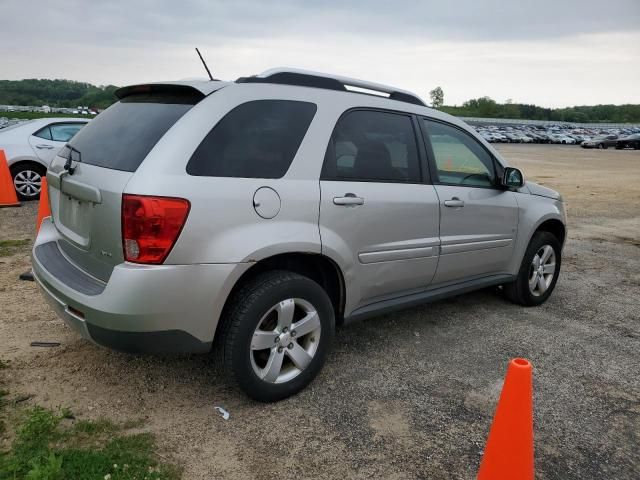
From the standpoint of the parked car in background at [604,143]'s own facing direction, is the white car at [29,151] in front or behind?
in front

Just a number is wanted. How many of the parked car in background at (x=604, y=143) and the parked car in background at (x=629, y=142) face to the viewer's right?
0

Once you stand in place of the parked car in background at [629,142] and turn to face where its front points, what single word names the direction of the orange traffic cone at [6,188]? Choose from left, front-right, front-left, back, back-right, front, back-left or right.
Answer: front-left

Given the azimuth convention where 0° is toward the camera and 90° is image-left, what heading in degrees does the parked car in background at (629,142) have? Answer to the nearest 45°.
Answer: approximately 45°

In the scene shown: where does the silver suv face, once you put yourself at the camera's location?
facing away from the viewer and to the right of the viewer

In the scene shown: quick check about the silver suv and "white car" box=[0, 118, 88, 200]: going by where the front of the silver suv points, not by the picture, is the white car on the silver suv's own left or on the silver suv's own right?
on the silver suv's own left

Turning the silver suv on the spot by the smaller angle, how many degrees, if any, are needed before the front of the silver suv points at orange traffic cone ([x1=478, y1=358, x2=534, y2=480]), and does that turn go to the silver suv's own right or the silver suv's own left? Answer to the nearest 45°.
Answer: approximately 90° to the silver suv's own right
